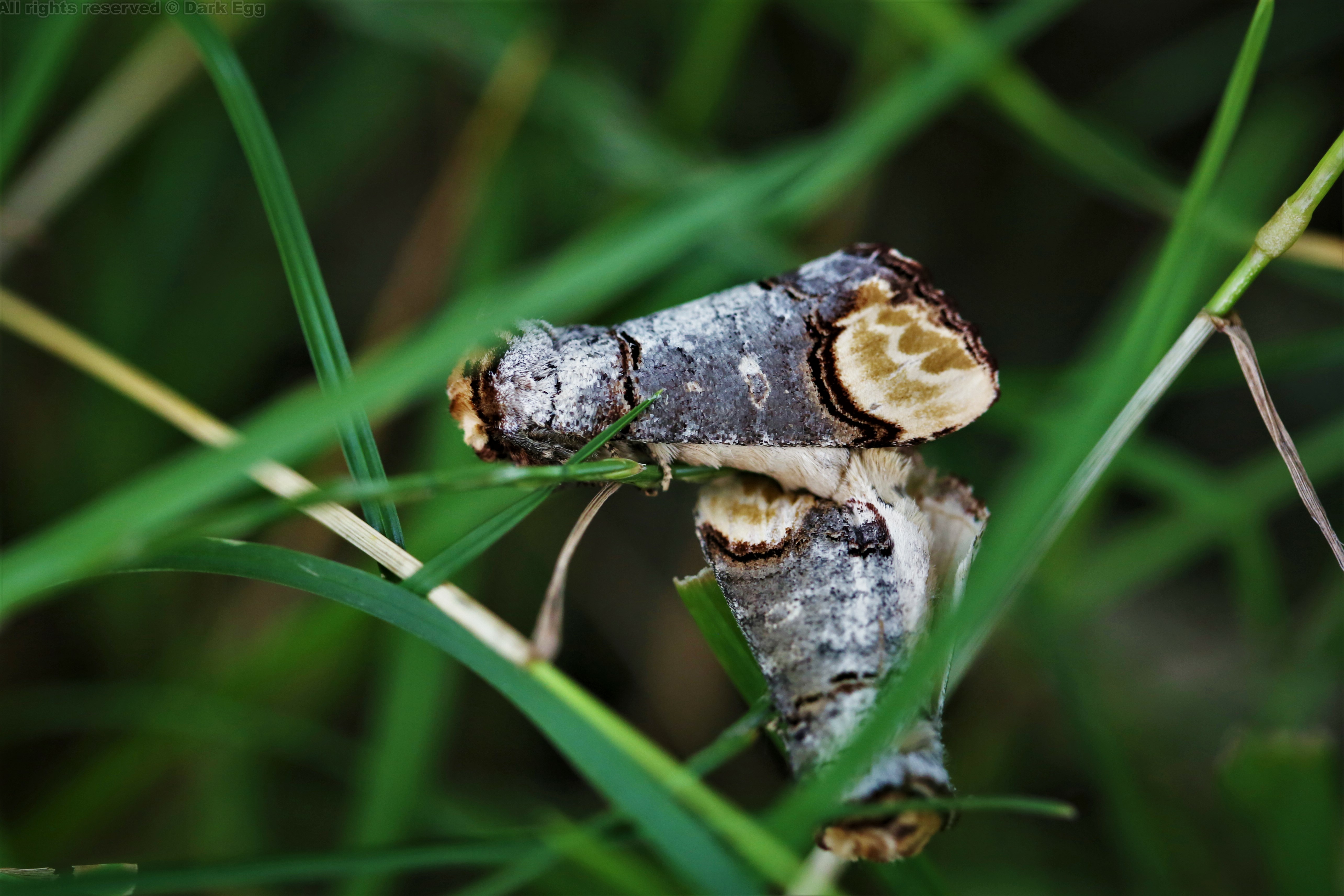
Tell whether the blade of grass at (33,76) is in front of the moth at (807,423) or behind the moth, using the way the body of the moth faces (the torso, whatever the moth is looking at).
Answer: in front
